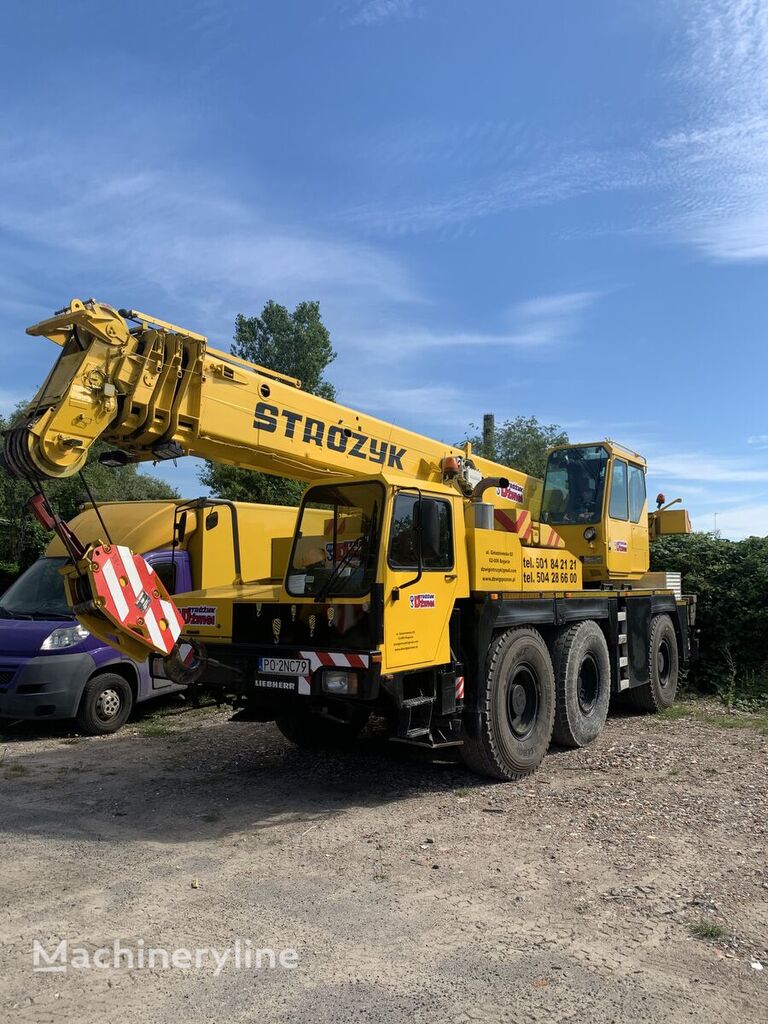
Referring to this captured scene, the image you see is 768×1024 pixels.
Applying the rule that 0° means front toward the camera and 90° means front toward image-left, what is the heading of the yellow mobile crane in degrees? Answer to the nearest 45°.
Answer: approximately 45°

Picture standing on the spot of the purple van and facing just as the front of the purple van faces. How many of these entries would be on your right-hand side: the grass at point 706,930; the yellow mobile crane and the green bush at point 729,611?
0

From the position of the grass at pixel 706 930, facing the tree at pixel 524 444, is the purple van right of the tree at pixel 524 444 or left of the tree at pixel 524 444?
left

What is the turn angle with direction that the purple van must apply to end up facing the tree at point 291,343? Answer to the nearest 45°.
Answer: approximately 135° to its right

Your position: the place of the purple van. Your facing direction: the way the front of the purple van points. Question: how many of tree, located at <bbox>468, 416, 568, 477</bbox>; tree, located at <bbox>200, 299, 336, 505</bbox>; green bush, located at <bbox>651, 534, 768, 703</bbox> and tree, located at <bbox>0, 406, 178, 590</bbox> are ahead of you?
0

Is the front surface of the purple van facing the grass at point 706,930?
no

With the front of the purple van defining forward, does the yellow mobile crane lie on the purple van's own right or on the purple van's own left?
on the purple van's own left

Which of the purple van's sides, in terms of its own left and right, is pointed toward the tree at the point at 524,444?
back

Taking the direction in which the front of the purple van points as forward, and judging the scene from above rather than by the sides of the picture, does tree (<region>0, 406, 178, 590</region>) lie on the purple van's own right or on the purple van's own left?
on the purple van's own right

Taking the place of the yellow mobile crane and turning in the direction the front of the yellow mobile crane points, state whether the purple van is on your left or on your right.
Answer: on your right

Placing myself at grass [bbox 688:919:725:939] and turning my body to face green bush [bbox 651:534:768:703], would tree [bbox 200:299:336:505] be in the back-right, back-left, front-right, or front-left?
front-left

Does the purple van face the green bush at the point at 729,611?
no

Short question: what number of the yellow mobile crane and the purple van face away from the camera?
0

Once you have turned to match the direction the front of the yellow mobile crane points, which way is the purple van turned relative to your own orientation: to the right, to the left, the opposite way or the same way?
the same way

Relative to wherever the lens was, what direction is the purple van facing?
facing the viewer and to the left of the viewer

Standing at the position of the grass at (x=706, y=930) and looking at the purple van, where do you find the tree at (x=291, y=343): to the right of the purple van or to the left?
right
